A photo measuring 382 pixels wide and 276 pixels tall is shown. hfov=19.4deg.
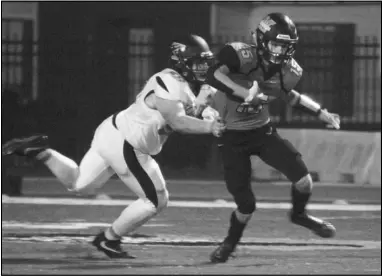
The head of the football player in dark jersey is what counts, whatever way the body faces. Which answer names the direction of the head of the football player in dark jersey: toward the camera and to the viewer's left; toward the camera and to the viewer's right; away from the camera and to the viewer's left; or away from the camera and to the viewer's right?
toward the camera and to the viewer's right

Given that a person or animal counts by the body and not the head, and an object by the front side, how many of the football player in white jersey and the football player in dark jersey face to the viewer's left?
0

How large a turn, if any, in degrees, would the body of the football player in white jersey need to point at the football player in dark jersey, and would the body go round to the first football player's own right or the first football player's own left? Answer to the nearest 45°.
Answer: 0° — they already face them

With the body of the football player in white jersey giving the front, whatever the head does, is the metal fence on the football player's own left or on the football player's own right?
on the football player's own left

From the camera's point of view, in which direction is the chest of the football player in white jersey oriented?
to the viewer's right

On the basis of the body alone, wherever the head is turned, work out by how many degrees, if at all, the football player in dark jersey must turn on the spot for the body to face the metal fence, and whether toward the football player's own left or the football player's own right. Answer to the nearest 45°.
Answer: approximately 135° to the football player's own left

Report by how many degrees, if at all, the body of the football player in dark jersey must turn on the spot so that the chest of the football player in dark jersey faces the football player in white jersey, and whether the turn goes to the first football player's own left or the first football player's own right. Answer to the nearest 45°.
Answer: approximately 135° to the first football player's own right

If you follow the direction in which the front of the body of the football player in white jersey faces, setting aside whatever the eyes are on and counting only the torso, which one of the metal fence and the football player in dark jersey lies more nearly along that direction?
the football player in dark jersey

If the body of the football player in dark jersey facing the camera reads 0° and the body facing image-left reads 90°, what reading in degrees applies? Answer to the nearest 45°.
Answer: approximately 315°
